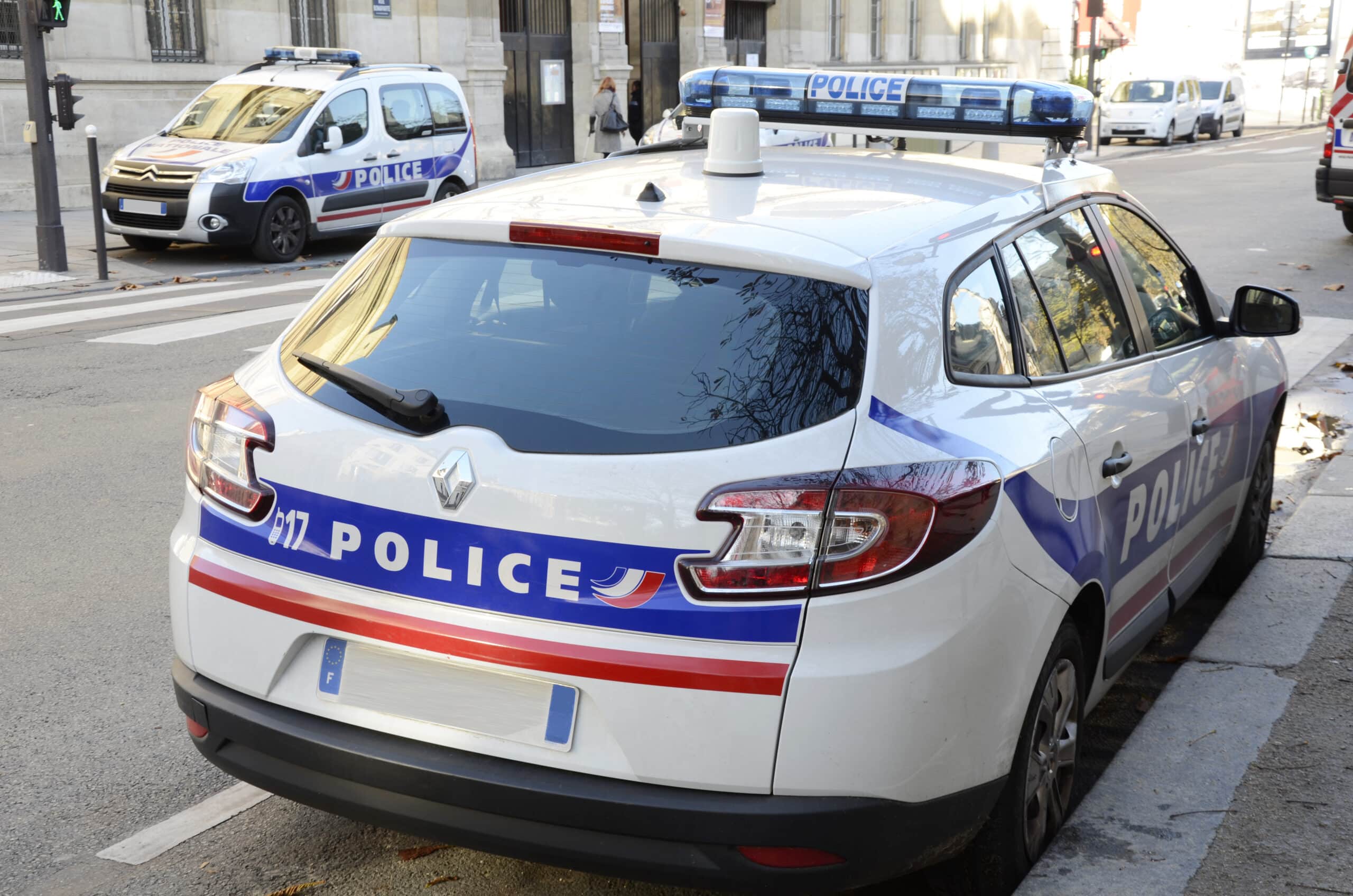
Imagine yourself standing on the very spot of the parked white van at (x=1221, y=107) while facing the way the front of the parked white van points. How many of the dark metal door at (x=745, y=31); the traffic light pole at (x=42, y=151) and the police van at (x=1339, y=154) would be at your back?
0

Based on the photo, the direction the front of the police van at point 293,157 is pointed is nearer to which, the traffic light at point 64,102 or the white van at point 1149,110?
the traffic light

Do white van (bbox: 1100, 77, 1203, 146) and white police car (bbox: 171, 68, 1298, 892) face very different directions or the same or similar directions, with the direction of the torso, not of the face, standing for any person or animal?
very different directions

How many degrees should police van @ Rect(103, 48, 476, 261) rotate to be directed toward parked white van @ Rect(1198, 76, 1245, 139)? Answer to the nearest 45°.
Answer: approximately 180°

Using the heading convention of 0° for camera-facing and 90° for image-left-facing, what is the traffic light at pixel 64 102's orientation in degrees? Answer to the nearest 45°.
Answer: approximately 270°

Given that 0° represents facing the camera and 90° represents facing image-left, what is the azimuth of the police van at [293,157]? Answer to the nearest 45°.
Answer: approximately 45°

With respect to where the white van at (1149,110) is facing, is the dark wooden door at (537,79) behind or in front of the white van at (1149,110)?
in front

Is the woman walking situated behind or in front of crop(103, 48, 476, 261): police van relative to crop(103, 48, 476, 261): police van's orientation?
behind

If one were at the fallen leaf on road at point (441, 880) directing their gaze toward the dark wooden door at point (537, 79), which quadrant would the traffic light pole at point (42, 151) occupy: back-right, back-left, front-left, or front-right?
front-left

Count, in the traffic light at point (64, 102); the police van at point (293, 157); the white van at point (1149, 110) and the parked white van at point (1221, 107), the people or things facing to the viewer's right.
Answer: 1

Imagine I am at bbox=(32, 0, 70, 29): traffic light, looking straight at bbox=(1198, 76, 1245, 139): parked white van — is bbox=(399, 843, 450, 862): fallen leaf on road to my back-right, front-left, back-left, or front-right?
back-right

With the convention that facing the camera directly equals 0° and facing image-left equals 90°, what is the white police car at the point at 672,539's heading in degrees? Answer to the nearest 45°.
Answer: approximately 225°

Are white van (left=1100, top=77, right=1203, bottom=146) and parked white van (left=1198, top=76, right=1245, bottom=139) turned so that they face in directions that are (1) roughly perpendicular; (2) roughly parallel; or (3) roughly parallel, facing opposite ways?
roughly parallel
